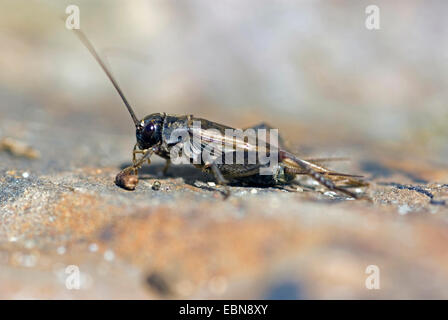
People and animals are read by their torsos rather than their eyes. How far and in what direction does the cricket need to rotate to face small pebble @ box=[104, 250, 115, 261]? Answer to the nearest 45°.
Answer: approximately 45° to its left

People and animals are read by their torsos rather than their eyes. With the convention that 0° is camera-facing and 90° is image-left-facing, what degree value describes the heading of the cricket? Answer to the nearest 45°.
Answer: approximately 90°

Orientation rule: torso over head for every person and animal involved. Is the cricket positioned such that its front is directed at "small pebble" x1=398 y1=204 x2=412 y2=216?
no

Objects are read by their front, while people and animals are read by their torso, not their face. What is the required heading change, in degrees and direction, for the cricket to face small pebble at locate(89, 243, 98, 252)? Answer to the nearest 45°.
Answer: approximately 45° to its left
